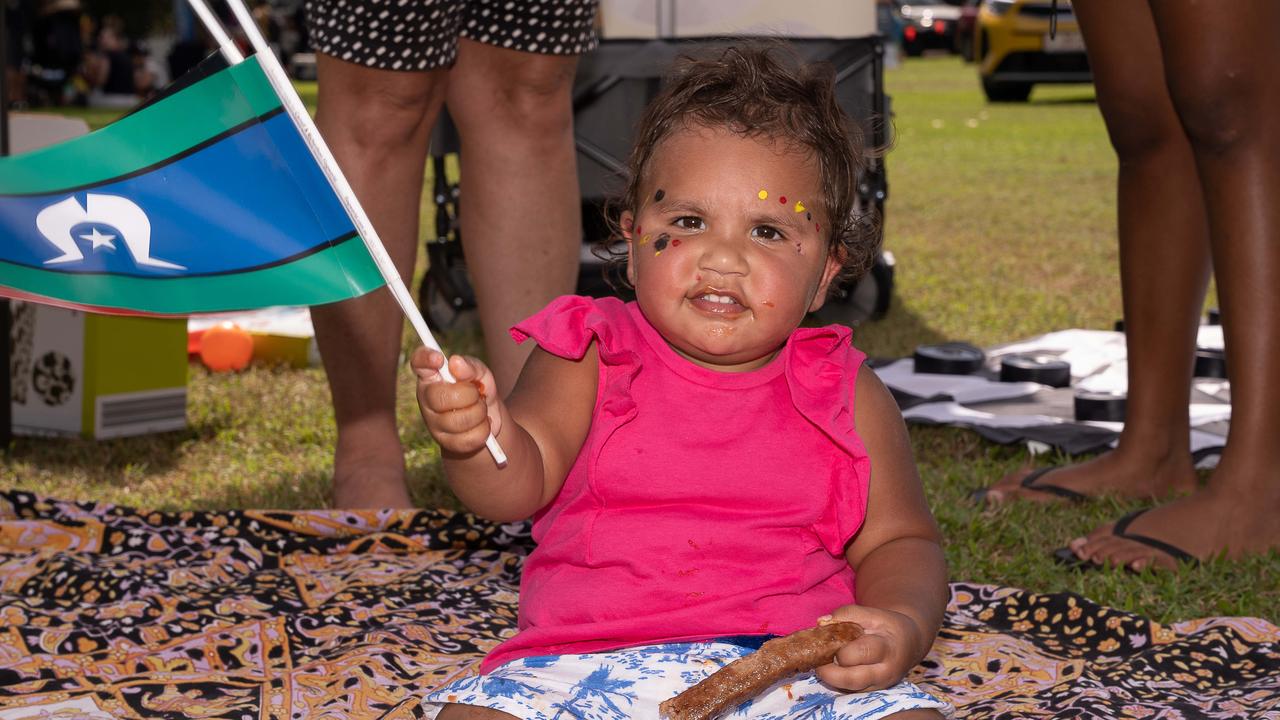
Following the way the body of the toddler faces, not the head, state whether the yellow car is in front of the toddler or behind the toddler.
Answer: behind

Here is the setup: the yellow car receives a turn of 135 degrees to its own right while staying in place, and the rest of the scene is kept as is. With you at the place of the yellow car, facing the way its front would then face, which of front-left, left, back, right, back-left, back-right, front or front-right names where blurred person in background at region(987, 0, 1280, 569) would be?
back-left

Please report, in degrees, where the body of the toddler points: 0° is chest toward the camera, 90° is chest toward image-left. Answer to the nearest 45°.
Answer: approximately 0°

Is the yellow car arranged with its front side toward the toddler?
yes

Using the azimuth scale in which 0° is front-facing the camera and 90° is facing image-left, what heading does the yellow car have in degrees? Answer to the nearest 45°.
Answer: approximately 0°

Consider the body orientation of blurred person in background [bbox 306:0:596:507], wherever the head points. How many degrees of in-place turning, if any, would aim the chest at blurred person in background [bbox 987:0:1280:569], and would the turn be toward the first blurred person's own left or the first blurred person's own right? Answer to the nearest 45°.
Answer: approximately 90° to the first blurred person's own left
